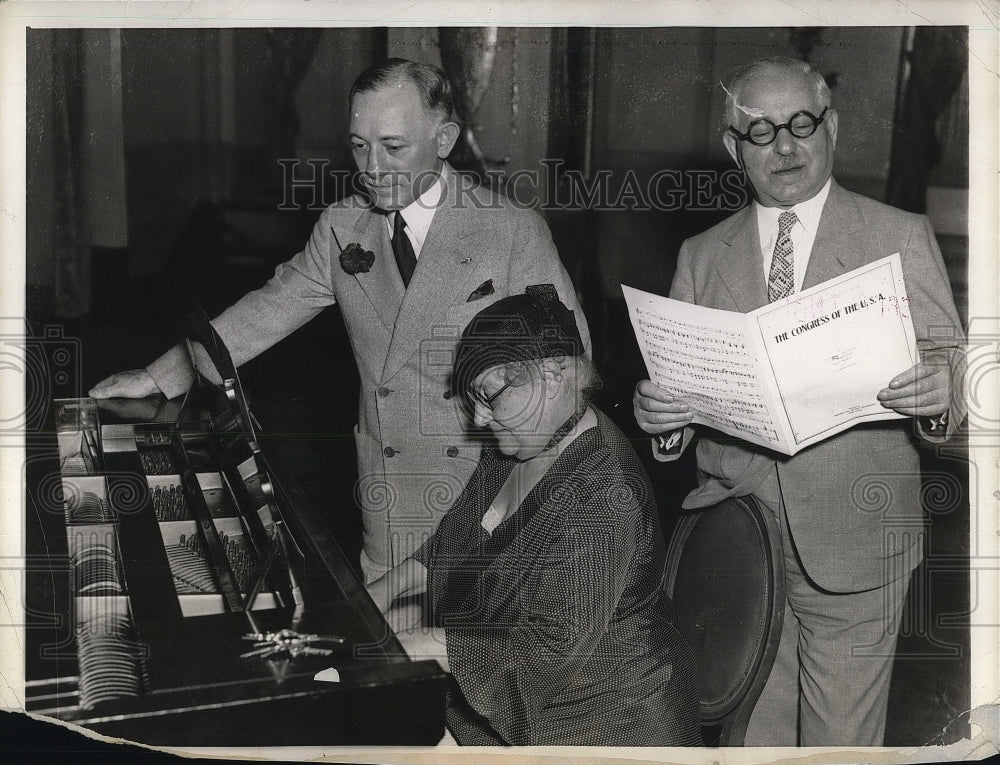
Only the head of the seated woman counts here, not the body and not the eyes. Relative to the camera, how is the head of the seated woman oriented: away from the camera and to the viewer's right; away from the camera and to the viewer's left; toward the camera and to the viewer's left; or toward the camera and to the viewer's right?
toward the camera and to the viewer's left

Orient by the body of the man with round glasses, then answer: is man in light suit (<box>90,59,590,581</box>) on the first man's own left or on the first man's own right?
on the first man's own right

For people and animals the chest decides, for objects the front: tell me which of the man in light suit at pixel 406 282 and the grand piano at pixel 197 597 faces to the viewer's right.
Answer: the grand piano

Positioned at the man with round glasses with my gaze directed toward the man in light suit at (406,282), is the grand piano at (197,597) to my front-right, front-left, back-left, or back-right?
front-left

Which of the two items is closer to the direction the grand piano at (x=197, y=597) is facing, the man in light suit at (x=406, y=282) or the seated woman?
the seated woman

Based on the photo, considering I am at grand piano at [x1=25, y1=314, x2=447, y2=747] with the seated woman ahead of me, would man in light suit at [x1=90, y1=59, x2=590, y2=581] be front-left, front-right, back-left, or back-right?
front-left

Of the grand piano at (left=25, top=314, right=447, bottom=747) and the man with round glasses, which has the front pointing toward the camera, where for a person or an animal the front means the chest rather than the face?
the man with round glasses

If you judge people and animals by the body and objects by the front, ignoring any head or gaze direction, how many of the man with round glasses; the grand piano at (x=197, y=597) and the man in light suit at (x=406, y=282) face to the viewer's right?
1

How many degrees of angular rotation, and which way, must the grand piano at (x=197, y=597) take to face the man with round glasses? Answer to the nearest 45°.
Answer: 0° — it already faces them

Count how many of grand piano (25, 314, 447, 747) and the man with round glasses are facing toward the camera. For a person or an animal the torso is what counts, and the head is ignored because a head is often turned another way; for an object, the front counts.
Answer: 1

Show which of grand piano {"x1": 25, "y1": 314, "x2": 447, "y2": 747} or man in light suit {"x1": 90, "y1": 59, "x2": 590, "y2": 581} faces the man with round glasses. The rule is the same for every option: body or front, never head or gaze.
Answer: the grand piano

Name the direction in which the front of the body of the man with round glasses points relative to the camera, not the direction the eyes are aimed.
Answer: toward the camera

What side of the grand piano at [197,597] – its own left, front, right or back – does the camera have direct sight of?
right

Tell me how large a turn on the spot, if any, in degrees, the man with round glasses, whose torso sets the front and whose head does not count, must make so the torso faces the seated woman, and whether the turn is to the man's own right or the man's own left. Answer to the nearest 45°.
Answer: approximately 45° to the man's own right

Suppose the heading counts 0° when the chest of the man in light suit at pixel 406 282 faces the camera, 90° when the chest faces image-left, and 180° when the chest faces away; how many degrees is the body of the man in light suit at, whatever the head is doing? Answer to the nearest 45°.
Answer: approximately 45°

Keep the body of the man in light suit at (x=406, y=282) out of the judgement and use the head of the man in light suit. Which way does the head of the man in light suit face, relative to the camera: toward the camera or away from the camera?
toward the camera

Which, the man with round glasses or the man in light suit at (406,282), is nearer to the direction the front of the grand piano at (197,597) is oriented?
the man with round glasses
